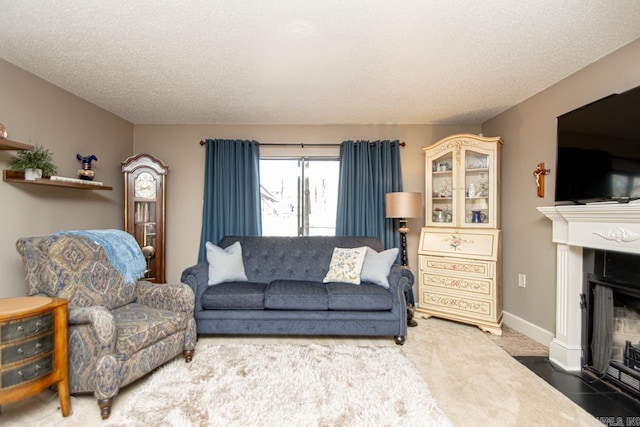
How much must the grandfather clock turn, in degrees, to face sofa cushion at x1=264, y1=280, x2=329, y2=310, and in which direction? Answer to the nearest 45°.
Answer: approximately 45° to its left

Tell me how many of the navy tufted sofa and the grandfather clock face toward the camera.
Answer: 2

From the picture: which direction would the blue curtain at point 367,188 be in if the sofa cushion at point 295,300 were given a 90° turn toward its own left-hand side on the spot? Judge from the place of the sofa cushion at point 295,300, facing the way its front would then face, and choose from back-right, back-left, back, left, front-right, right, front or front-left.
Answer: front-left

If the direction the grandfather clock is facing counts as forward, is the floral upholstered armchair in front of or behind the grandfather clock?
in front

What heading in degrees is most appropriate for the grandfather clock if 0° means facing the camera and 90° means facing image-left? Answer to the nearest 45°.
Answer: approximately 0°

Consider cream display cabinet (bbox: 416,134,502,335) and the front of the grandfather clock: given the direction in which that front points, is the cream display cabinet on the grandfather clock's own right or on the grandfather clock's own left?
on the grandfather clock's own left

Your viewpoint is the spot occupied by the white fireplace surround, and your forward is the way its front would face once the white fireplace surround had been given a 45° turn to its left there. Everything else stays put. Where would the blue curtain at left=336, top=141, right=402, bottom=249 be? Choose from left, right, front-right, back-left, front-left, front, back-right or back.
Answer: right

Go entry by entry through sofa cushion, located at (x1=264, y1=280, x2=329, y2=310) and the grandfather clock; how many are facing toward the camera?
2

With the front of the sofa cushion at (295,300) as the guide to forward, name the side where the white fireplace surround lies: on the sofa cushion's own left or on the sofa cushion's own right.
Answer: on the sofa cushion's own left

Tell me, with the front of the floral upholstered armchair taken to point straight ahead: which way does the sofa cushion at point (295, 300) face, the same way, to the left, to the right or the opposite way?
to the right

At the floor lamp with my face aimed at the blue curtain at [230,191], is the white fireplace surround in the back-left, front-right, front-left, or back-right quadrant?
back-left

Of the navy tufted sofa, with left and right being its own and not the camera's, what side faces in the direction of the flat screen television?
left
